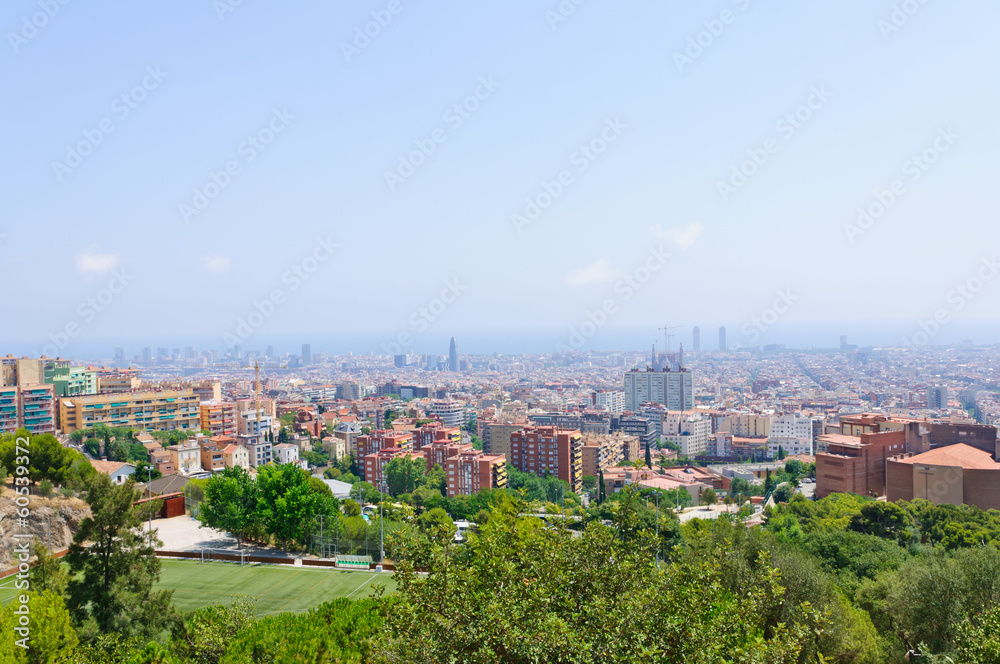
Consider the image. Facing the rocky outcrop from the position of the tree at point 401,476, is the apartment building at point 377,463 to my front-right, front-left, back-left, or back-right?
back-right

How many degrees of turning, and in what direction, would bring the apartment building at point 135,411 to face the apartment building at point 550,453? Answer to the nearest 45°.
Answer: approximately 45° to its left

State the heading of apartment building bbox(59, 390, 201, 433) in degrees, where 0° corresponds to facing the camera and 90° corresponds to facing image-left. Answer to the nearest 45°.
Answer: approximately 0°

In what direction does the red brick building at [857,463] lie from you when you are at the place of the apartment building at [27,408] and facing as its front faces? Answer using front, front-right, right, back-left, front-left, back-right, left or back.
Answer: front-left

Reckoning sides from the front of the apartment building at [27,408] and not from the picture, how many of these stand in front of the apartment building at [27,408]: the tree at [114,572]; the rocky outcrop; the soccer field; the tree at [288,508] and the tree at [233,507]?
5

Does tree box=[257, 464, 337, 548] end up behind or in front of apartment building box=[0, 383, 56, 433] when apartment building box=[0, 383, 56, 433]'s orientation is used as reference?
in front

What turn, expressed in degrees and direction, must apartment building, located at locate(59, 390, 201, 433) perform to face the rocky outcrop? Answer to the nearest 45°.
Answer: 0° — it already faces it

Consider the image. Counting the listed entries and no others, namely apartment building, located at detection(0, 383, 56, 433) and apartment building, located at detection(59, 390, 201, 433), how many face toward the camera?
2

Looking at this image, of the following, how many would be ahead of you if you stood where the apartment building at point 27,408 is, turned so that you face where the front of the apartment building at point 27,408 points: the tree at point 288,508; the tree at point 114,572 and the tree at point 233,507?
3

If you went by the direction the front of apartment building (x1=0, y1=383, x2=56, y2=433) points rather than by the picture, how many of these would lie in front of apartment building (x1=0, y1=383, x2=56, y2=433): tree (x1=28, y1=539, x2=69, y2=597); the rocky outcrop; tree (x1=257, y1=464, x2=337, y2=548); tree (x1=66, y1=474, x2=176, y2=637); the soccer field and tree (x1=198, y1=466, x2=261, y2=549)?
6

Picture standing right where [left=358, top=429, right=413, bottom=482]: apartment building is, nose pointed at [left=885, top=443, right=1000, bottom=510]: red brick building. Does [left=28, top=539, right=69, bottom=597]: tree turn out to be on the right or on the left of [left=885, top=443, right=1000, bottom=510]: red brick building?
right

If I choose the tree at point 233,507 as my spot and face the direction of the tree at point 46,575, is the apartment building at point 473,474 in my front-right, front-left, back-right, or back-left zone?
back-left

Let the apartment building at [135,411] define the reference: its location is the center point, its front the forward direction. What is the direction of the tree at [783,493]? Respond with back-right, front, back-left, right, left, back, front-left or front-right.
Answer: front-left

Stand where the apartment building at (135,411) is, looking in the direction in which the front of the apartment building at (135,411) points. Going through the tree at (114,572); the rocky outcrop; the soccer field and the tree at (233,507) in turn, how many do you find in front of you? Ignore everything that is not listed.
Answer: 4

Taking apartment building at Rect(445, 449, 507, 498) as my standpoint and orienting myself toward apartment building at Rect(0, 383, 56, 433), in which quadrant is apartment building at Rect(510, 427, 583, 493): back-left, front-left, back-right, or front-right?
back-right

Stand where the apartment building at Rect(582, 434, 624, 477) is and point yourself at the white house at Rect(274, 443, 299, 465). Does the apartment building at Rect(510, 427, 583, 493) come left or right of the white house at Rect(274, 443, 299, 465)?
left

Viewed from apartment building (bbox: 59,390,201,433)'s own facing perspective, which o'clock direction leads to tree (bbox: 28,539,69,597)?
The tree is roughly at 12 o'clock from the apartment building.
